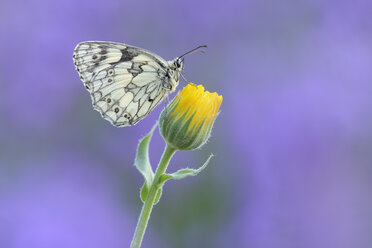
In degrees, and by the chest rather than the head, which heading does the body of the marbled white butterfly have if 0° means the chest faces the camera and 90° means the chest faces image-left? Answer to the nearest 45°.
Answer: approximately 270°
